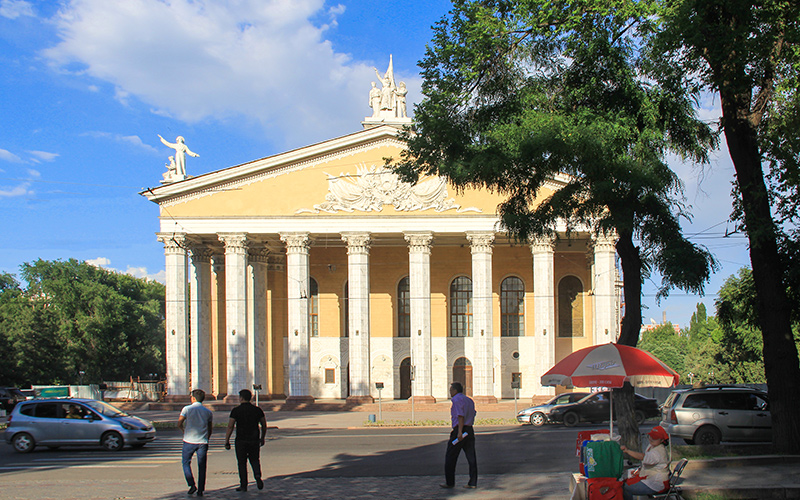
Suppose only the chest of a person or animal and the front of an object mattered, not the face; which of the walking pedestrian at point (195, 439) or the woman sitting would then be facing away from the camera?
the walking pedestrian

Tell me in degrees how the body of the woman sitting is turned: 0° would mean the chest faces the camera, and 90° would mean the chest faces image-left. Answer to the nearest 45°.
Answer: approximately 90°

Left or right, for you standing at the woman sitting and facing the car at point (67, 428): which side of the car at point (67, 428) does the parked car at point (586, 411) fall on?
right

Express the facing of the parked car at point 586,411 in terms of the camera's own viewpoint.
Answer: facing to the left of the viewer

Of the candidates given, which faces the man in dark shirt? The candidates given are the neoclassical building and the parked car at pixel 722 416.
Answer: the neoclassical building

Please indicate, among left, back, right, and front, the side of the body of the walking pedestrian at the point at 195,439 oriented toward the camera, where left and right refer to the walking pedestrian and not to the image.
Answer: back

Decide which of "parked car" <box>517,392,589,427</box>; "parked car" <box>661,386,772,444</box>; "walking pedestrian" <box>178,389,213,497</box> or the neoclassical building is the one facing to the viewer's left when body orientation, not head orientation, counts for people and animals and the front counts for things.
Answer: "parked car" <box>517,392,589,427</box>

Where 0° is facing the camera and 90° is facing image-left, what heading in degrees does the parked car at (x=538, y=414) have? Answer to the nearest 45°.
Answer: approximately 90°
